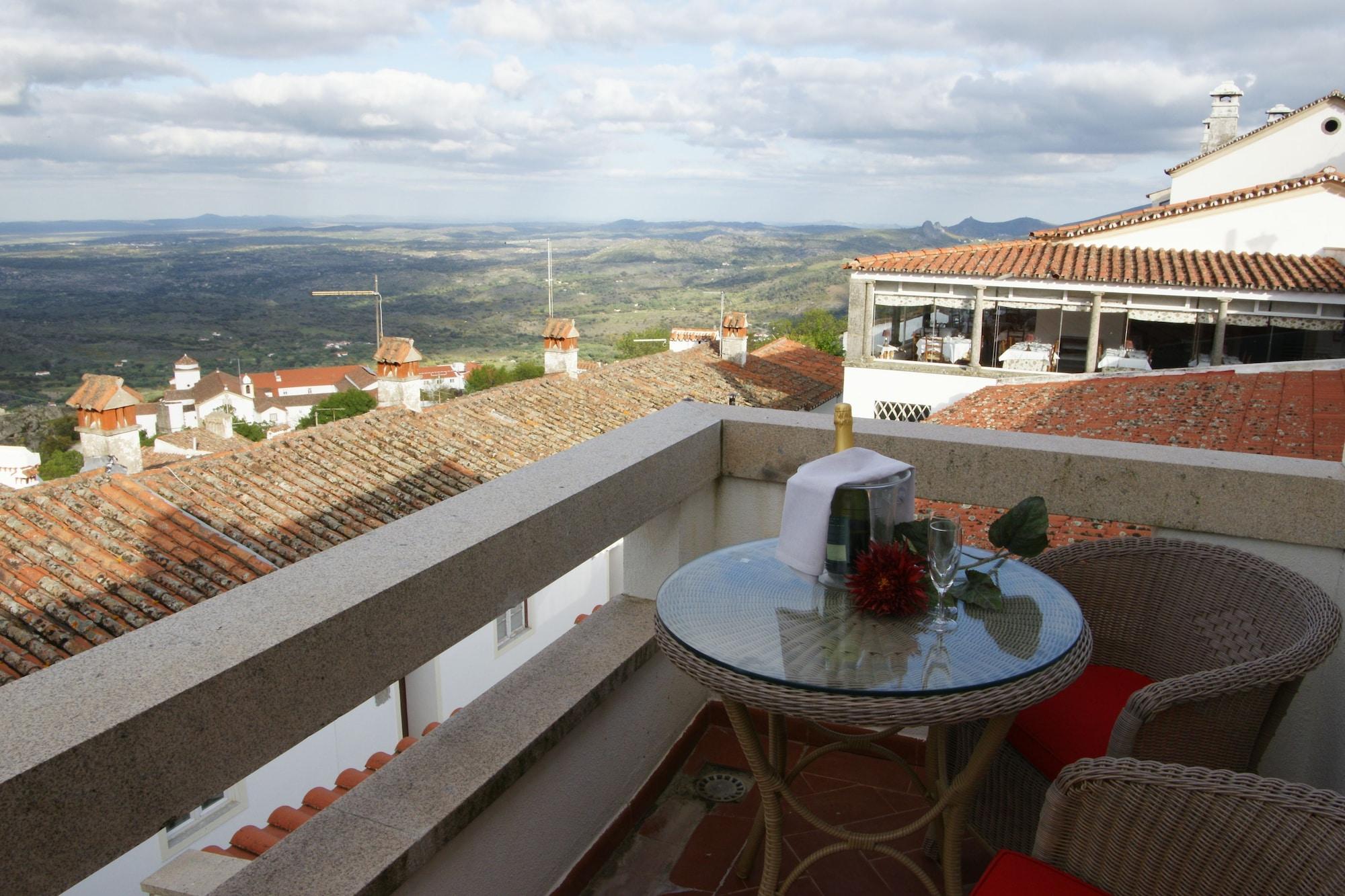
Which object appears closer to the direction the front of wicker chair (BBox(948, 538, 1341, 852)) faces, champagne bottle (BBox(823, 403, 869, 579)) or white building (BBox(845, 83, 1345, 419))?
the champagne bottle

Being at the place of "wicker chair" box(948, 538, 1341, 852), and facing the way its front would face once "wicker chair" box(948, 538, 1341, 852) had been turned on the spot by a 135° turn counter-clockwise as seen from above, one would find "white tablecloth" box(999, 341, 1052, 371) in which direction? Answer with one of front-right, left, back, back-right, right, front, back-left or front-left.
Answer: left

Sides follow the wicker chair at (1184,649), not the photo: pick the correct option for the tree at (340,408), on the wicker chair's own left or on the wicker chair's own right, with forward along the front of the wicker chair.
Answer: on the wicker chair's own right

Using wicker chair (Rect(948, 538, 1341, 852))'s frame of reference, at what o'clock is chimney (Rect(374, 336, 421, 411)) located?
The chimney is roughly at 3 o'clock from the wicker chair.

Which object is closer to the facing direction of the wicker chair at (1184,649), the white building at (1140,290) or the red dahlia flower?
the red dahlia flower

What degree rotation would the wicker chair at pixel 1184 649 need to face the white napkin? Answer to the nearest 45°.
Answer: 0° — it already faces it

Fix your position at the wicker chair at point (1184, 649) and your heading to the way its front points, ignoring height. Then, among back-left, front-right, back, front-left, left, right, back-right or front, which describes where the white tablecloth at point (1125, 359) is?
back-right

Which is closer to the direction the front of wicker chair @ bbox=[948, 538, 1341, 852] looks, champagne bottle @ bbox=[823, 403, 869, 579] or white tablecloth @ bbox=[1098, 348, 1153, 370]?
the champagne bottle

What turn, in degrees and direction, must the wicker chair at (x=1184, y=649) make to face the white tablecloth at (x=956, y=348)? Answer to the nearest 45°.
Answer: approximately 135° to its right

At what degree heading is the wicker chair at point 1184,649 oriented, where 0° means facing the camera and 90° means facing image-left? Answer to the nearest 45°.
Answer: approximately 45°

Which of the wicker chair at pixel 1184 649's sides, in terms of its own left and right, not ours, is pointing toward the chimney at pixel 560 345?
right

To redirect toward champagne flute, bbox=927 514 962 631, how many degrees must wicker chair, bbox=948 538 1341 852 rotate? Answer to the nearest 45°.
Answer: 0° — it already faces it

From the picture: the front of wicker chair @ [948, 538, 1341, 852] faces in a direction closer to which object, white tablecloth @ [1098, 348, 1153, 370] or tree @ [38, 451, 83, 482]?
the tree
